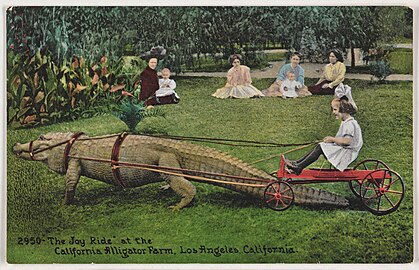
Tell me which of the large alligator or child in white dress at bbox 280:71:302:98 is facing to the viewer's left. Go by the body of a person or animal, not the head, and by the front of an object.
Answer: the large alligator

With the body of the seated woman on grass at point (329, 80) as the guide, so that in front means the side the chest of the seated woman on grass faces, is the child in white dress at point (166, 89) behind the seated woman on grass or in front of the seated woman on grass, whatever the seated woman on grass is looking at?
in front

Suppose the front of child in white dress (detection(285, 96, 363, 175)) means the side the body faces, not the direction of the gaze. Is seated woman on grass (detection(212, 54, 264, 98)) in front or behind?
in front

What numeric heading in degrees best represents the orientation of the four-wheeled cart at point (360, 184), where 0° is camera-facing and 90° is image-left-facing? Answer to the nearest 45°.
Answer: approximately 90°

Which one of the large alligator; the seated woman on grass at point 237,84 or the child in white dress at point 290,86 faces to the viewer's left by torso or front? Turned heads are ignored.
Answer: the large alligator

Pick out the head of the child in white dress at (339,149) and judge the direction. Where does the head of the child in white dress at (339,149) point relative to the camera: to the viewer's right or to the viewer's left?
to the viewer's left

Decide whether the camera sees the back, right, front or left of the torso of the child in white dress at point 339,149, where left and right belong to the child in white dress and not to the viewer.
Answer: left

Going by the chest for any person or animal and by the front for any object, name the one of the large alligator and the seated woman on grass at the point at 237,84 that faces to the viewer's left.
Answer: the large alligator

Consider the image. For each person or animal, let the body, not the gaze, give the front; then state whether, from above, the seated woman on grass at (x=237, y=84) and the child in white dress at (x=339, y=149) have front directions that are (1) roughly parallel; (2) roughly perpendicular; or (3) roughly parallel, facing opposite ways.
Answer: roughly perpendicular

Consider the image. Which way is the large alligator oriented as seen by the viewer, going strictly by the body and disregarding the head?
to the viewer's left

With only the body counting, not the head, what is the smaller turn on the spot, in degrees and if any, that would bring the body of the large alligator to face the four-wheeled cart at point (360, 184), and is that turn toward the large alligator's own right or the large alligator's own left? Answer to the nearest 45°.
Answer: approximately 180°
